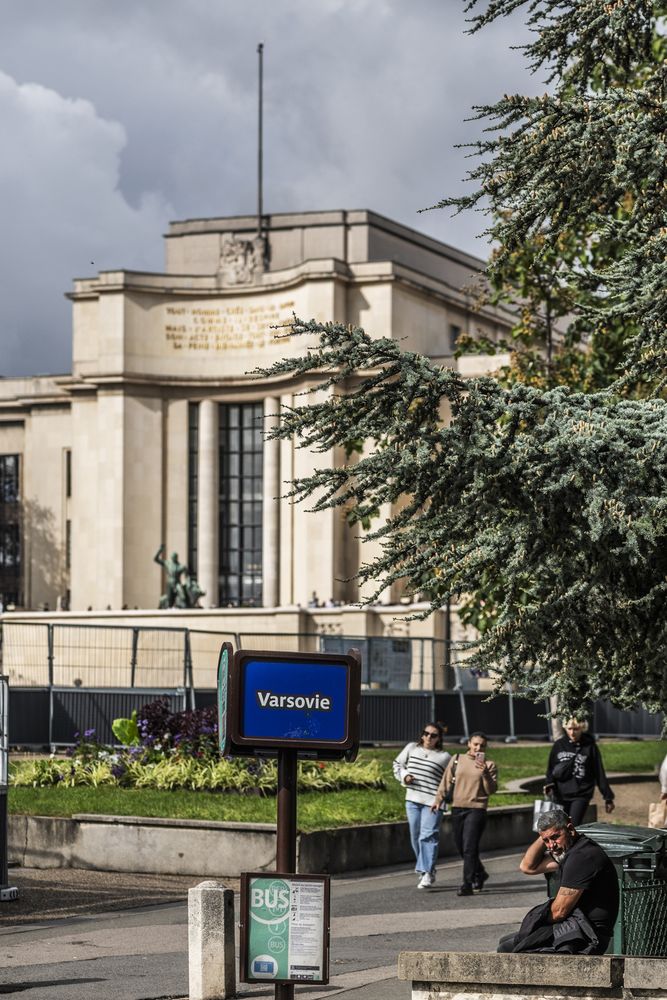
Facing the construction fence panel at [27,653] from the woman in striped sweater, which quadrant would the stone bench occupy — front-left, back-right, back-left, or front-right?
back-left

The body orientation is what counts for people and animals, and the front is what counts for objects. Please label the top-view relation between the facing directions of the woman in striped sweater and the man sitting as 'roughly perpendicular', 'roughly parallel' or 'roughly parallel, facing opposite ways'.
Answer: roughly perpendicular

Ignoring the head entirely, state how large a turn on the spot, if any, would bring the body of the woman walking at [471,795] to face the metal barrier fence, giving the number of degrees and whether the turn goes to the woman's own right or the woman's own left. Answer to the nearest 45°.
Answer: approximately 180°

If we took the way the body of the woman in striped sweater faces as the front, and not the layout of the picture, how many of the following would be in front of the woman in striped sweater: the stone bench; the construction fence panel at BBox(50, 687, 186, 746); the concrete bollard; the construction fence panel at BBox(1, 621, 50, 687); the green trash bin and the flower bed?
3

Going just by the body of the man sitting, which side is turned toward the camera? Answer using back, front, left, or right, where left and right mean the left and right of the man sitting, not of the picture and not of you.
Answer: left

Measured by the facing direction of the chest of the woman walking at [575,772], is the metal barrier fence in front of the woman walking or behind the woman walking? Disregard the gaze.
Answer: behind

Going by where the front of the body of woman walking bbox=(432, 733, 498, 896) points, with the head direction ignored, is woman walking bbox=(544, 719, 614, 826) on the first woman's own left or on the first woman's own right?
on the first woman's own left

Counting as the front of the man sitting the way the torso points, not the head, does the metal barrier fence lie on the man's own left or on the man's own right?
on the man's own right

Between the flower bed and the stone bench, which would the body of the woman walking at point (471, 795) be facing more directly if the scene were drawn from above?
the stone bench

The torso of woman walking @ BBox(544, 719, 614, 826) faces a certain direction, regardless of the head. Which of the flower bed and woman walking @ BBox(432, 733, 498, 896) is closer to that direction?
the woman walking

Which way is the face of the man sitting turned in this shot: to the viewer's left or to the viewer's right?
to the viewer's left
